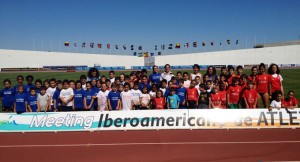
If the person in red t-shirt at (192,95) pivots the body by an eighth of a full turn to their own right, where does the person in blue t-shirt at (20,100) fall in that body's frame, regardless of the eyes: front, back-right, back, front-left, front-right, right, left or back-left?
front-right

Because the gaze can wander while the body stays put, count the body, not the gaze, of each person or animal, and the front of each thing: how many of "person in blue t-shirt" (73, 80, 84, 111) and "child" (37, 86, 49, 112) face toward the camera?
2

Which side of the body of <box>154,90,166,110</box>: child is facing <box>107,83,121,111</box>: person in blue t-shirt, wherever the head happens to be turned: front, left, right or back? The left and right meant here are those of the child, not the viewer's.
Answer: right

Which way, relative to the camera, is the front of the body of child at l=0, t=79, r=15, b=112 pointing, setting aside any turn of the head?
toward the camera

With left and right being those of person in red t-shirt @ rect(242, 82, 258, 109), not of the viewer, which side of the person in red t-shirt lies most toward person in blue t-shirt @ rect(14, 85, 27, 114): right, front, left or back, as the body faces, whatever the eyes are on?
right

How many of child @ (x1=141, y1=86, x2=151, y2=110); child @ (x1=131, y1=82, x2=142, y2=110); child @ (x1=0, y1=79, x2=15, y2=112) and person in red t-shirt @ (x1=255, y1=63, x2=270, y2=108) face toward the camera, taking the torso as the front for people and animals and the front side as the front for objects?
4

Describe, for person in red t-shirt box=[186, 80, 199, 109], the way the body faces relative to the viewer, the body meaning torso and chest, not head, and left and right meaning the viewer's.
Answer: facing the viewer

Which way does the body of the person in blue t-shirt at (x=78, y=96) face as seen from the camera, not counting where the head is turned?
toward the camera

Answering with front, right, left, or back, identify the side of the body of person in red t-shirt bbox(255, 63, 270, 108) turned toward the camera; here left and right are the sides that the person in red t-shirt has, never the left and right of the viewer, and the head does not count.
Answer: front

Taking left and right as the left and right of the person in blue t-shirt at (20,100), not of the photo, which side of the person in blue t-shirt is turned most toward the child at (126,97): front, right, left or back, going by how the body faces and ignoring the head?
left

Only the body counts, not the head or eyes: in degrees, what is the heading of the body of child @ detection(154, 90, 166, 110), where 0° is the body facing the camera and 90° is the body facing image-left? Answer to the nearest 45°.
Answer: approximately 0°
